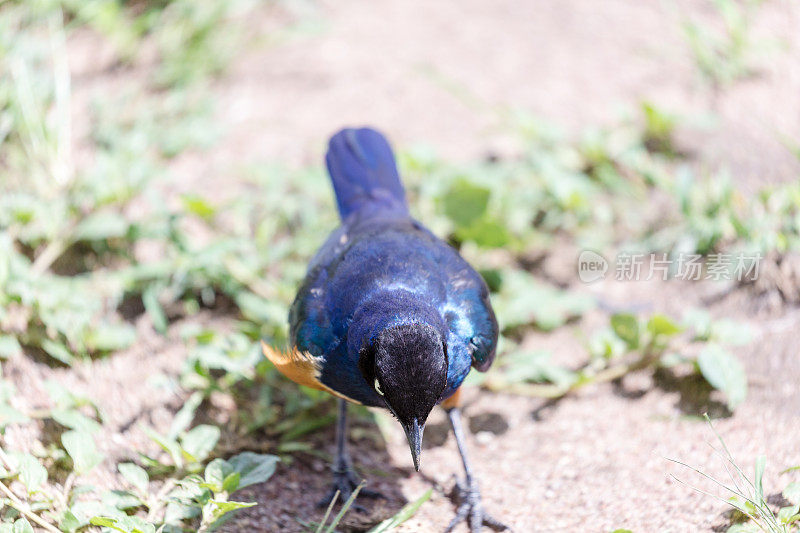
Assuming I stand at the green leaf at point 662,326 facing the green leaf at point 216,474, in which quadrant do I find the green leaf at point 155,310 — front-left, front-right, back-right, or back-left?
front-right

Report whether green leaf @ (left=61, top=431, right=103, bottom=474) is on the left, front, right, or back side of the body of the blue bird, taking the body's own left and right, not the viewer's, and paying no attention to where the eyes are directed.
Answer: right

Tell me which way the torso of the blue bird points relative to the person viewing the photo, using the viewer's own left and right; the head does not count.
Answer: facing the viewer

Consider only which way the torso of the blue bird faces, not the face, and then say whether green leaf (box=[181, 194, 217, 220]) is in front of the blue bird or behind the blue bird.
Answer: behind

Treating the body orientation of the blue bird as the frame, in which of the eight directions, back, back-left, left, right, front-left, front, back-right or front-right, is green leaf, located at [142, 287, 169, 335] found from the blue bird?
back-right

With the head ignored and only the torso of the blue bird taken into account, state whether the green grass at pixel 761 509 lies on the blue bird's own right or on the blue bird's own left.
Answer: on the blue bird's own left

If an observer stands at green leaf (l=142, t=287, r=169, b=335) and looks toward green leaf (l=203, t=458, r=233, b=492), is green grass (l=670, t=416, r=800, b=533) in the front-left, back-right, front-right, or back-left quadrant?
front-left
